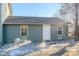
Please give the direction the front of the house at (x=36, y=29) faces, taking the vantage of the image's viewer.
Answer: facing the viewer
